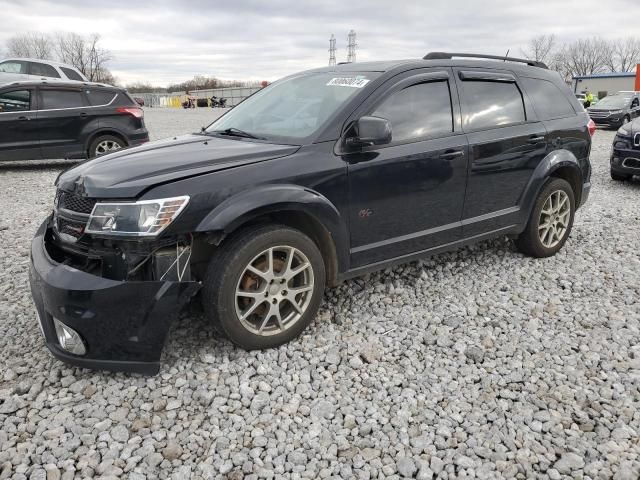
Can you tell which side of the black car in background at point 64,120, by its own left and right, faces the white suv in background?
right

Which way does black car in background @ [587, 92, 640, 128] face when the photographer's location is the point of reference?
facing the viewer and to the left of the viewer

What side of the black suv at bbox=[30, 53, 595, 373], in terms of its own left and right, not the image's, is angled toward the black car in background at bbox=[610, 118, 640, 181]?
back

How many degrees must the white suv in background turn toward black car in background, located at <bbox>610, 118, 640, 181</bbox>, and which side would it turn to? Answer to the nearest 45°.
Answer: approximately 135° to its left

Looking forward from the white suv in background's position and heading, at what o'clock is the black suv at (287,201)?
The black suv is roughly at 9 o'clock from the white suv in background.

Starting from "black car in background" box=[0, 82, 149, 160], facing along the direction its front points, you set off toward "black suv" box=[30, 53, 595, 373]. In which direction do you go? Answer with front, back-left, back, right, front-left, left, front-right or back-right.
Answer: left

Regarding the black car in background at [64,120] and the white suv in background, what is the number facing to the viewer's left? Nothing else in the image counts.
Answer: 2

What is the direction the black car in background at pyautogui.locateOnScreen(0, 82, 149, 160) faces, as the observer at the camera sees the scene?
facing to the left of the viewer

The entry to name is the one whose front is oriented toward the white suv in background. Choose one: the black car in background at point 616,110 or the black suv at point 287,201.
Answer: the black car in background

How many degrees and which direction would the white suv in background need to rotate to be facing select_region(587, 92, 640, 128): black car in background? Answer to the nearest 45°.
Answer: approximately 180°

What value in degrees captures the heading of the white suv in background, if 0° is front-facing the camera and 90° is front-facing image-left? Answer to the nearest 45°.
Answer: approximately 90°

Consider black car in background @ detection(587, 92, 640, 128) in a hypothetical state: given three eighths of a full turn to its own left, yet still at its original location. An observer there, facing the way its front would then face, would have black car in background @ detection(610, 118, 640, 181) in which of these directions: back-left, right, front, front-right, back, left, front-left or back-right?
right

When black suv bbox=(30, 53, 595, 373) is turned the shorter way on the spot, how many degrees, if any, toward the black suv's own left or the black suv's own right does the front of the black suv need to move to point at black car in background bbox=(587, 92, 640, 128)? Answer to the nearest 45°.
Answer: approximately 180°

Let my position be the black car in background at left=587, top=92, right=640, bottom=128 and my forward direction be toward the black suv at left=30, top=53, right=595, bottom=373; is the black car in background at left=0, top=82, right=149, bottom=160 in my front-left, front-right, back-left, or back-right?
front-right
